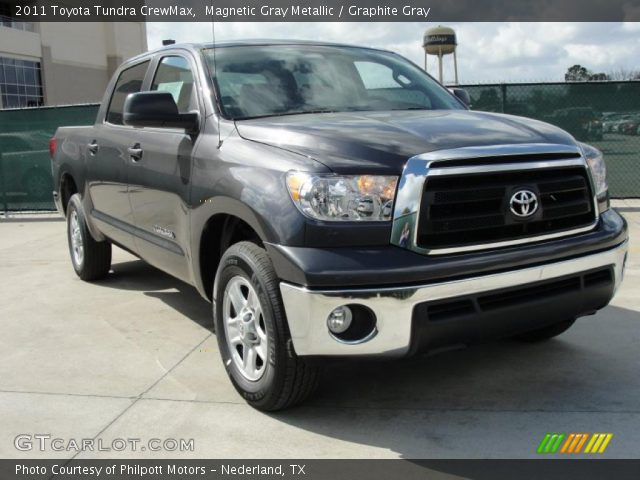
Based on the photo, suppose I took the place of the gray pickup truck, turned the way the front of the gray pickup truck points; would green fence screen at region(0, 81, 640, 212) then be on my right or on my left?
on my left

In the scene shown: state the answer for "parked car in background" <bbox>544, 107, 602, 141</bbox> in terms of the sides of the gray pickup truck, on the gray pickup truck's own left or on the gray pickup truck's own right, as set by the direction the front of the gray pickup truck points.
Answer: on the gray pickup truck's own left

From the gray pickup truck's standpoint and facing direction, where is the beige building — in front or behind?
behind

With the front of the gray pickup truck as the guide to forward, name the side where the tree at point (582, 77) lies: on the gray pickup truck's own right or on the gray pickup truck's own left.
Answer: on the gray pickup truck's own left

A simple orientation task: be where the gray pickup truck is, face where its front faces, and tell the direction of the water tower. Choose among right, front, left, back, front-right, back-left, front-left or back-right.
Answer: back-left

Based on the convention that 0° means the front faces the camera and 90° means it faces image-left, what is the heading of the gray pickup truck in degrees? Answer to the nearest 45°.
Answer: approximately 315°

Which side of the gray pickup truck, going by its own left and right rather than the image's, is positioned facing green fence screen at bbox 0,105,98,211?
back
